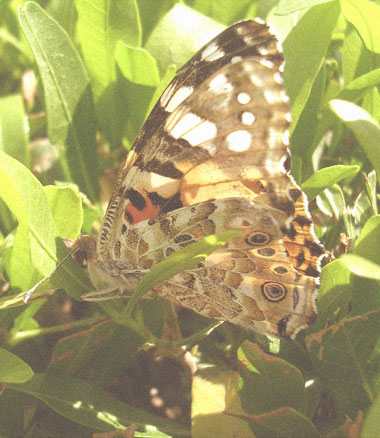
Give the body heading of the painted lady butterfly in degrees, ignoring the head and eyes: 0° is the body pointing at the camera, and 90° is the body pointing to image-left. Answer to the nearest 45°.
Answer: approximately 90°
